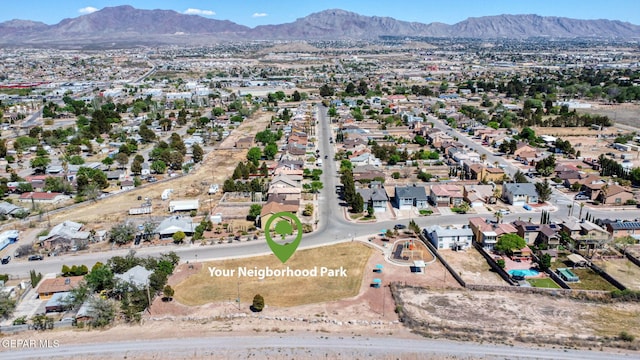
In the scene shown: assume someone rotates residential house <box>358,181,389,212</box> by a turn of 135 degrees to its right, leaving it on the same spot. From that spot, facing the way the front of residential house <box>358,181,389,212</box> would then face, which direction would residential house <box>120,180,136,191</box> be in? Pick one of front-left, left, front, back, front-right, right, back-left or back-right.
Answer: front-left

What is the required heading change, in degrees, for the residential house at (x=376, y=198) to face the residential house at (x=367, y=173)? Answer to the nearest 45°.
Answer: approximately 180°

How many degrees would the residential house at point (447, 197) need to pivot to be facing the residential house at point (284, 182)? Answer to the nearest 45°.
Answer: approximately 90° to its right

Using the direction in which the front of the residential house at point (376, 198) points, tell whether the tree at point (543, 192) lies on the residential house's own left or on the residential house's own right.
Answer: on the residential house's own left
